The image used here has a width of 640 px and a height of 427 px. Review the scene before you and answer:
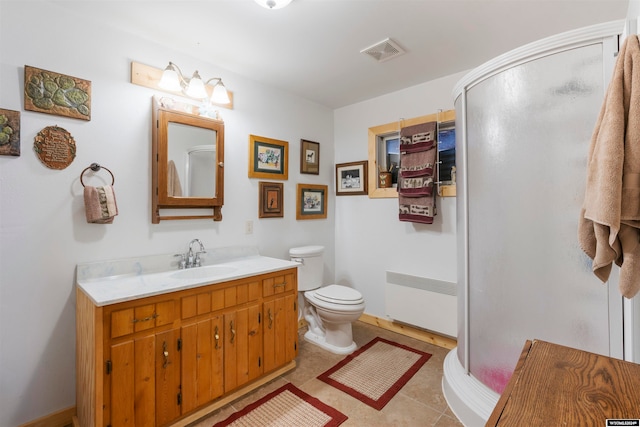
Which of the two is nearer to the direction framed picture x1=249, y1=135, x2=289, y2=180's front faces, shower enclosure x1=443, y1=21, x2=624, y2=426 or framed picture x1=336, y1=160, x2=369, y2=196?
the shower enclosure

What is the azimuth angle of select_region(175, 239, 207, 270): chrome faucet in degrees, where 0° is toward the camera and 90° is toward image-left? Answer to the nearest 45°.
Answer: approximately 315°

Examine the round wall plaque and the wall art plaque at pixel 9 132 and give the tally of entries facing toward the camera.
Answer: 2

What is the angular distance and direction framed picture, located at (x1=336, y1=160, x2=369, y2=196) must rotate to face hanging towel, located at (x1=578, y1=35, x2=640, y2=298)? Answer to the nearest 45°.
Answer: approximately 45° to its left

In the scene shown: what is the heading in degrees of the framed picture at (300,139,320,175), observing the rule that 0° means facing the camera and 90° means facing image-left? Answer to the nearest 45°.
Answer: approximately 315°

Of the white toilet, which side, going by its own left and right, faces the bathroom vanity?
right

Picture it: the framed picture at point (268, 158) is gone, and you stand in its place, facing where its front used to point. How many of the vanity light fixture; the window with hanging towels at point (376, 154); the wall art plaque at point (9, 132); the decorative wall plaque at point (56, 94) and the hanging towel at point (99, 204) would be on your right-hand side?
4

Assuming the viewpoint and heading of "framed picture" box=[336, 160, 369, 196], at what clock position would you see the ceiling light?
The ceiling light is roughly at 11 o'clock from the framed picture.

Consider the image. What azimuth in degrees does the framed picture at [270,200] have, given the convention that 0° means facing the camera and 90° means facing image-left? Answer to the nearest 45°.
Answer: approximately 315°

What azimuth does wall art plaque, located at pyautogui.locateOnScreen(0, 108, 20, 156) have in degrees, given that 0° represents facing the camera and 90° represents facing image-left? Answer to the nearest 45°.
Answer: approximately 0°

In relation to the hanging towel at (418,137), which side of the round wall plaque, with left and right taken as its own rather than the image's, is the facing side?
left

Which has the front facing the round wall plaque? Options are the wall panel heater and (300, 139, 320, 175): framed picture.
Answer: the wall panel heater
